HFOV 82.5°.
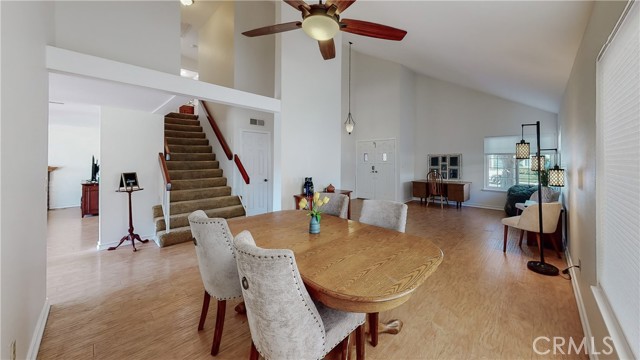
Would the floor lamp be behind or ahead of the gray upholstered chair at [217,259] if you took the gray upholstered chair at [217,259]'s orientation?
ahead

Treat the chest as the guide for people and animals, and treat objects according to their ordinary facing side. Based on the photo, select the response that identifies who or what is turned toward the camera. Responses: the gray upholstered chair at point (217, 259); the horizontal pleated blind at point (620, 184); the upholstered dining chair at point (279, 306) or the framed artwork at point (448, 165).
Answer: the framed artwork

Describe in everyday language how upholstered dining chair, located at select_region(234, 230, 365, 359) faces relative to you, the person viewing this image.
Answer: facing away from the viewer and to the right of the viewer

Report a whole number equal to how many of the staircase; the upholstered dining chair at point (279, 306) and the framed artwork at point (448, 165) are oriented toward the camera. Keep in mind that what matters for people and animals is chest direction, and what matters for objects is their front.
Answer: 2

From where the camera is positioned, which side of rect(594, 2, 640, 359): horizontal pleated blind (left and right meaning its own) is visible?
left

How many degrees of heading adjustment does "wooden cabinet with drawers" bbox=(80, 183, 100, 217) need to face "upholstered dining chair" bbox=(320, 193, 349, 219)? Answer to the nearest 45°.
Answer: approximately 90° to its left

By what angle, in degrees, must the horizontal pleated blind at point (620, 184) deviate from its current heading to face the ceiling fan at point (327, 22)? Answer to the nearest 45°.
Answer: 0° — it already faces it

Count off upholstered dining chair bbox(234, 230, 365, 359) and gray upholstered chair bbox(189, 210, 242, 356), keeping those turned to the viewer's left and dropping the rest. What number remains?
0

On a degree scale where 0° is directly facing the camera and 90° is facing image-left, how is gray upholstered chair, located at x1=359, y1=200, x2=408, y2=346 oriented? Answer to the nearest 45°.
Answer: approximately 45°

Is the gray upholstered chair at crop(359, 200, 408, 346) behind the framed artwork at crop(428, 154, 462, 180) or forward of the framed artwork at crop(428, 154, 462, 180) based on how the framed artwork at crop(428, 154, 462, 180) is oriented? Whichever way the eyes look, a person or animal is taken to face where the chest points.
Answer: forward

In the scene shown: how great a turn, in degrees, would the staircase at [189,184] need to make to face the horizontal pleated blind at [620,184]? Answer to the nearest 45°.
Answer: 0° — it already faces it

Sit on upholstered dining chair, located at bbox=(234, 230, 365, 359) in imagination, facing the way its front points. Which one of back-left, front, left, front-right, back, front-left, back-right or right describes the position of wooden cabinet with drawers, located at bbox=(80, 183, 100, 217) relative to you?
left
